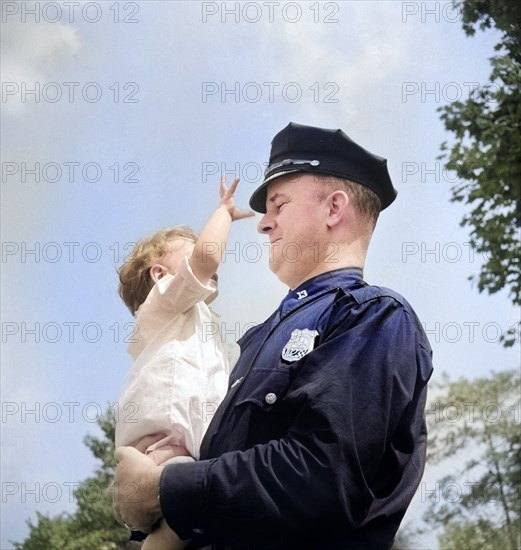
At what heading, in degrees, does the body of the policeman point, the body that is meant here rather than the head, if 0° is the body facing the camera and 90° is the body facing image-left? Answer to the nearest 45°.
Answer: approximately 90°

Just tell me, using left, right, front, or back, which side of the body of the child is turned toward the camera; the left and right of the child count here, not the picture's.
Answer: right

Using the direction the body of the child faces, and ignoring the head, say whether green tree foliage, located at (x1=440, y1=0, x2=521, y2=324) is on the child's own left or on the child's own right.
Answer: on the child's own left
